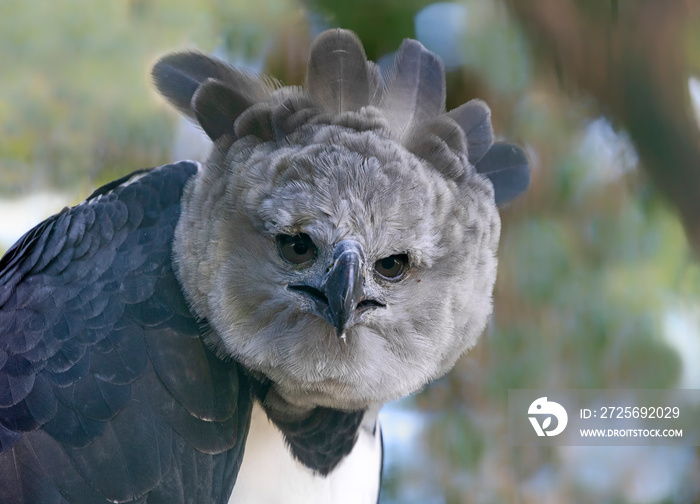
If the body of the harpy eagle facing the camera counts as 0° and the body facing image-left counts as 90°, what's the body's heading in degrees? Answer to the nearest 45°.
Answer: approximately 315°
